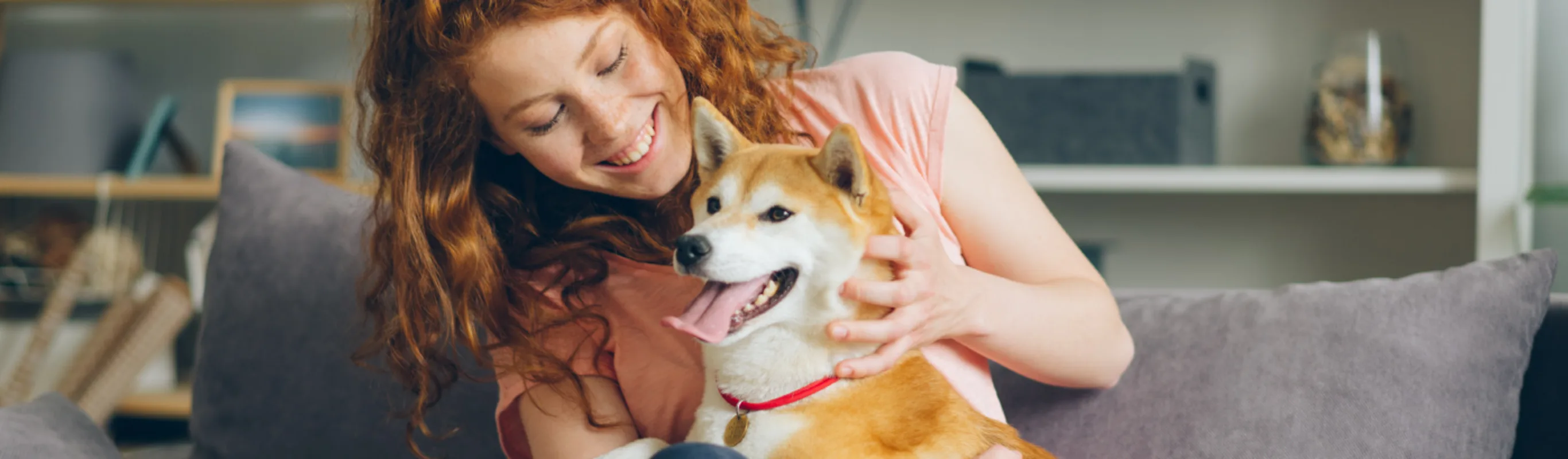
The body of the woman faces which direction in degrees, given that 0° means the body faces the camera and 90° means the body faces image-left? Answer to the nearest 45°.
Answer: approximately 0°

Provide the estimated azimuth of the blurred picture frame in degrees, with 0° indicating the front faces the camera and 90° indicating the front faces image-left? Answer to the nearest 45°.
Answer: approximately 0°

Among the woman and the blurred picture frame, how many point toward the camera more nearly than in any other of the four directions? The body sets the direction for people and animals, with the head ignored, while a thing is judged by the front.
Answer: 2

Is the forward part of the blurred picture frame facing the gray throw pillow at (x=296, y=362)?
yes

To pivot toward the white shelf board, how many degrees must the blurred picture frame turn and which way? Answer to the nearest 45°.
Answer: approximately 45° to its left

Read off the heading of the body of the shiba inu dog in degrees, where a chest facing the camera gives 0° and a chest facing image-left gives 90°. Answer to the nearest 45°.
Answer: approximately 45°
